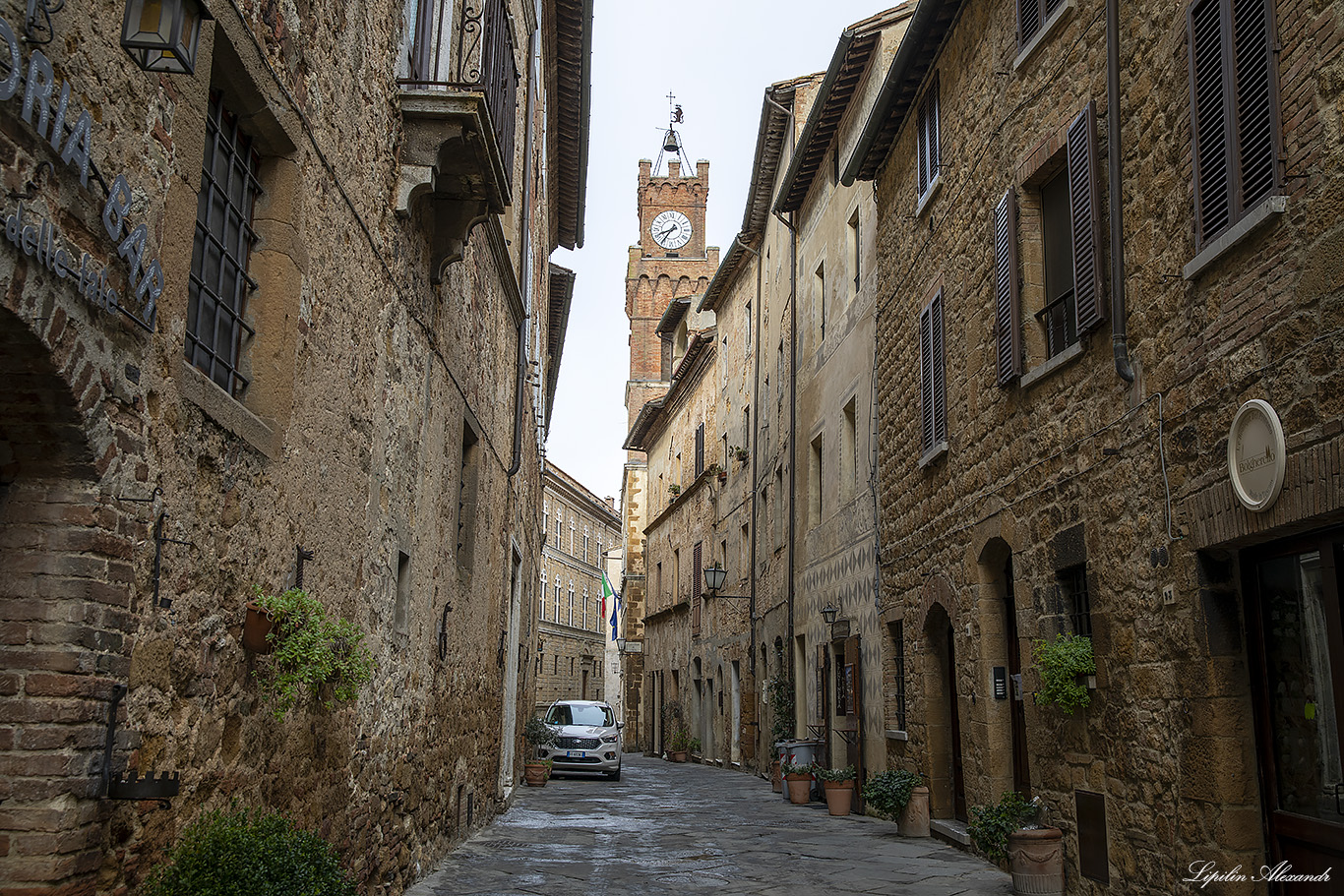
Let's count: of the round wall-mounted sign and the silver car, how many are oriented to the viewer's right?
0

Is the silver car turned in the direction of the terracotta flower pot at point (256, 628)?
yes

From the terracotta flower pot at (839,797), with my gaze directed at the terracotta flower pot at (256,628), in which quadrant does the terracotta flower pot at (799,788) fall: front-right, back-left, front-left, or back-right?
back-right

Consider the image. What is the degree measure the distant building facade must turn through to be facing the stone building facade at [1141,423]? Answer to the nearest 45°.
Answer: approximately 45° to its right

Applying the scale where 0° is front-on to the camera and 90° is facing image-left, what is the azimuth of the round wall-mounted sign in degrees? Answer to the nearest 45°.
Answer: approximately 45°

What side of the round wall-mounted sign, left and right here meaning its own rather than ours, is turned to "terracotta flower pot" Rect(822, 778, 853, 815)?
right

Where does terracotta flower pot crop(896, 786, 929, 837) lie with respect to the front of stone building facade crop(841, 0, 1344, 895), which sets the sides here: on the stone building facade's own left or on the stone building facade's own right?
on the stone building facade's own right

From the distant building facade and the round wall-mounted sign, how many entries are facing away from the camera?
0

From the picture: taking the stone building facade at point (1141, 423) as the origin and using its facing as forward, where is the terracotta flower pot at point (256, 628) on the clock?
The terracotta flower pot is roughly at 12 o'clock from the stone building facade.

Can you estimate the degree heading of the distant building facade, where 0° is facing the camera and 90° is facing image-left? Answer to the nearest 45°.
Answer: approximately 315°

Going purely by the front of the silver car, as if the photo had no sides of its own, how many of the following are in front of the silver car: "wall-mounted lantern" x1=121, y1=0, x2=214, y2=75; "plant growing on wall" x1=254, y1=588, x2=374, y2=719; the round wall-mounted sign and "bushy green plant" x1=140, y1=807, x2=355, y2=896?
4

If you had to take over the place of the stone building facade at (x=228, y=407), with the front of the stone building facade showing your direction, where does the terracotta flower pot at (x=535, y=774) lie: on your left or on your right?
on your left

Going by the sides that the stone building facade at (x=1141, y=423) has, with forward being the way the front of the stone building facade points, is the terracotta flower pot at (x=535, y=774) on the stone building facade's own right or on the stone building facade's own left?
on the stone building facade's own right
